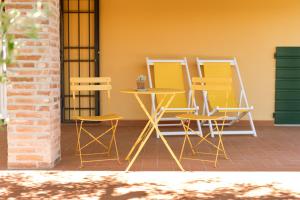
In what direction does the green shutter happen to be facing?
toward the camera

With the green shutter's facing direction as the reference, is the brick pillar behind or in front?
in front

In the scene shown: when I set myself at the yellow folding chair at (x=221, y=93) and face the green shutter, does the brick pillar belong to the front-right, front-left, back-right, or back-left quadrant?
back-right

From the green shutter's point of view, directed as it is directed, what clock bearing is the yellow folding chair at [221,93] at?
The yellow folding chair is roughly at 2 o'clock from the green shutter.

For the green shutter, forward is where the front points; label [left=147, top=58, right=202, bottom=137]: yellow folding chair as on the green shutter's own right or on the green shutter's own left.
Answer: on the green shutter's own right
